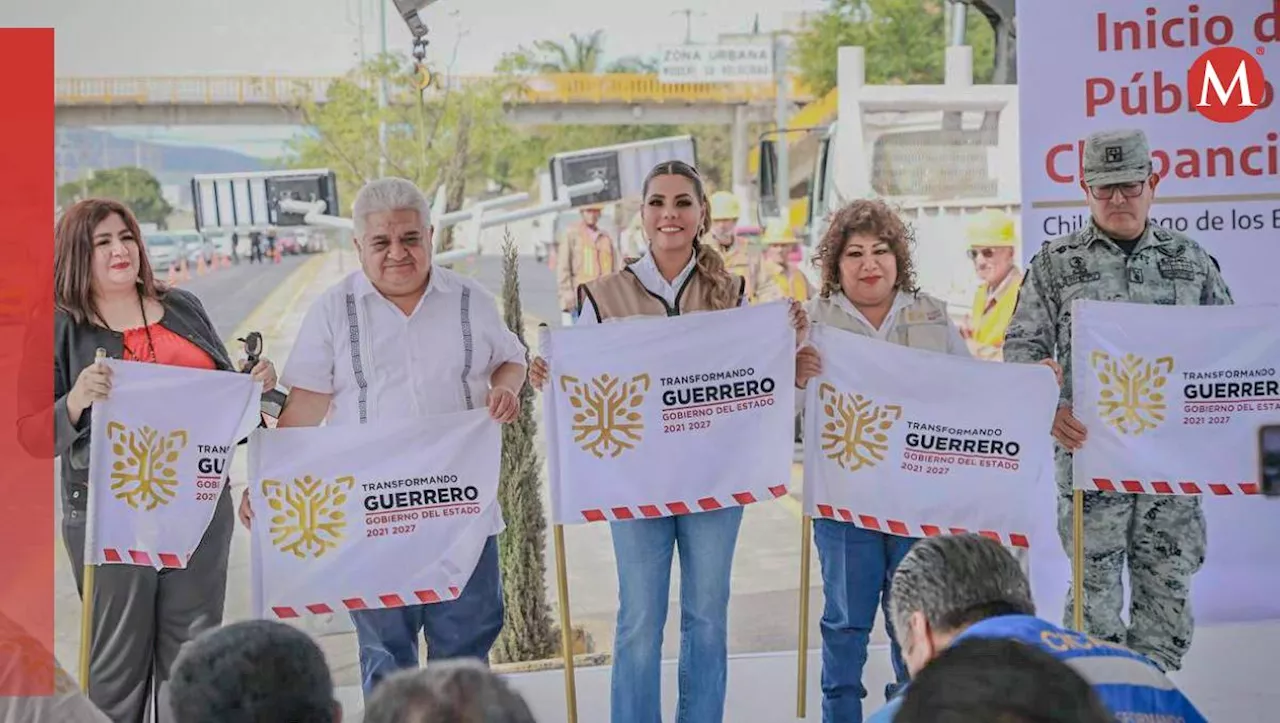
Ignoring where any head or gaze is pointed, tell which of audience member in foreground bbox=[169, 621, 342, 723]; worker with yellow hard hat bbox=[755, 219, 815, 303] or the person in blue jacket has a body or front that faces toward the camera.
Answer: the worker with yellow hard hat

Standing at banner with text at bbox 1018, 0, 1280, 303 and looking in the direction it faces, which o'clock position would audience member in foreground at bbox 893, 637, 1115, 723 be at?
The audience member in foreground is roughly at 12 o'clock from the banner with text.

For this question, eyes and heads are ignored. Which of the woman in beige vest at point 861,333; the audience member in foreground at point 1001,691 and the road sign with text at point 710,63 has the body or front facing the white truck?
the audience member in foreground

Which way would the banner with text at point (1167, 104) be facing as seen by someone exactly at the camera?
facing the viewer

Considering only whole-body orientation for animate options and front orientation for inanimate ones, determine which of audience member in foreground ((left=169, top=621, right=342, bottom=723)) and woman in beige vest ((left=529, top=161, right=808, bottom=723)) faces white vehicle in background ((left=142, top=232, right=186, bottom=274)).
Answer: the audience member in foreground

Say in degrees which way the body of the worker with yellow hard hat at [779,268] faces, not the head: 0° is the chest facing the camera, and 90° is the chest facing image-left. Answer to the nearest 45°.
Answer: approximately 0°

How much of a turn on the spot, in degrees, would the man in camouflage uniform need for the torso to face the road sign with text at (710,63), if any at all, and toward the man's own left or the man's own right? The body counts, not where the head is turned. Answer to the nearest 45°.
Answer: approximately 135° to the man's own right

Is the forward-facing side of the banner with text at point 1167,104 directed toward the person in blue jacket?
yes

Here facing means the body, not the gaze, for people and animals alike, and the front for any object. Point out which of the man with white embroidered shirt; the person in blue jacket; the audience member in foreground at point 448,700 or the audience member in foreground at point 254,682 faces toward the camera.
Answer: the man with white embroidered shirt

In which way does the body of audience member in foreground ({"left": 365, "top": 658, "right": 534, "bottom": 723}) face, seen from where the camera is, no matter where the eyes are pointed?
away from the camera

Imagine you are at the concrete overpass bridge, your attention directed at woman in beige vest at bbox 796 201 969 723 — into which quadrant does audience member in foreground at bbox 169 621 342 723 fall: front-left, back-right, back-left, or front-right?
front-right

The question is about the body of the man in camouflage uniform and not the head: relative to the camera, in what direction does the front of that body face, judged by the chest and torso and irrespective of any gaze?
toward the camera

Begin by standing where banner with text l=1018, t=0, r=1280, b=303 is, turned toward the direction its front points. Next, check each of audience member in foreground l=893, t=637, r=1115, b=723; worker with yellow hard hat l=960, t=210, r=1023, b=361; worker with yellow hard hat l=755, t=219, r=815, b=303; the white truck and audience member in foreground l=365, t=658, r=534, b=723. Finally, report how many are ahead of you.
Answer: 2

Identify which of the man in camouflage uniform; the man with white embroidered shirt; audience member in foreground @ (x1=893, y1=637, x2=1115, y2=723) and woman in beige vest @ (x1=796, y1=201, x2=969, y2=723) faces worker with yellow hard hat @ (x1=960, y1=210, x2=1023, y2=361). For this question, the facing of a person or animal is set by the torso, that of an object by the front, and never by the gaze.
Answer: the audience member in foreground

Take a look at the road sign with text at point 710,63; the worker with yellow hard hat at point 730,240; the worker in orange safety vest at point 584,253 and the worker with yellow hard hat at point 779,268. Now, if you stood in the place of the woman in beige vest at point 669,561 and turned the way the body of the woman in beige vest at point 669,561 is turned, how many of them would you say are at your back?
4

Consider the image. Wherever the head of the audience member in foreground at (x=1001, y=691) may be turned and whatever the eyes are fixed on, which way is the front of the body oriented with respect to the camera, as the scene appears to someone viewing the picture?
away from the camera
